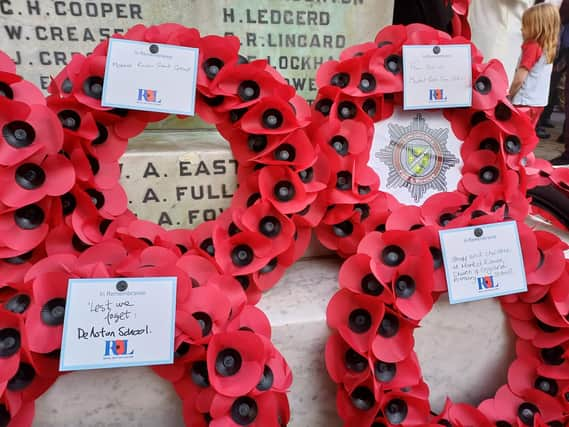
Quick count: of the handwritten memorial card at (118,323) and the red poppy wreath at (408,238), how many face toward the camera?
2

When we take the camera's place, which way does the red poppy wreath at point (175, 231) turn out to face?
facing the viewer

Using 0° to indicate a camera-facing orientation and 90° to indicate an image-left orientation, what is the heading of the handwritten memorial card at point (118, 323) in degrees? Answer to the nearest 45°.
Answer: approximately 0°

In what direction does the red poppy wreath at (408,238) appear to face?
toward the camera

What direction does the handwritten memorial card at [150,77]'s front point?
toward the camera

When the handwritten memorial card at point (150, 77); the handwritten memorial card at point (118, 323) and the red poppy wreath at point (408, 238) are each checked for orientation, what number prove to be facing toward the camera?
3
